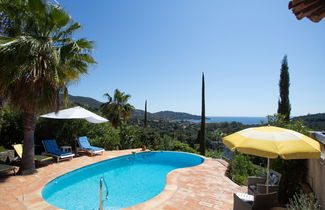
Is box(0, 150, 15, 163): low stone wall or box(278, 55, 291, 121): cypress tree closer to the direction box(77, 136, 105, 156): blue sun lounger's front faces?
the cypress tree

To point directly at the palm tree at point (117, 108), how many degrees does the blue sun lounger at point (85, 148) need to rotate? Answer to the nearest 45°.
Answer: approximately 135° to its left

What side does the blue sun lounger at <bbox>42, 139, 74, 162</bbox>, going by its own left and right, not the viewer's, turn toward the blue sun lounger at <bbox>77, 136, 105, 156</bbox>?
left

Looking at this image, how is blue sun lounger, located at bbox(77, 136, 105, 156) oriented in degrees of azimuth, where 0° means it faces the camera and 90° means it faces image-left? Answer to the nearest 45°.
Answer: approximately 315°

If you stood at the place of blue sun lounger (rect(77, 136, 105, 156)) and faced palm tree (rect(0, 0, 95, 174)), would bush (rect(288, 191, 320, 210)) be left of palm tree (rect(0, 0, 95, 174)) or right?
left

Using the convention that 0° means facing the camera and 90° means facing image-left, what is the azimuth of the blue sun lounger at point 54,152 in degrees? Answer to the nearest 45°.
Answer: approximately 315°

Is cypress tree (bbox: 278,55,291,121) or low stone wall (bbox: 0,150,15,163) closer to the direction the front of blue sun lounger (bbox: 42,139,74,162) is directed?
the cypress tree
